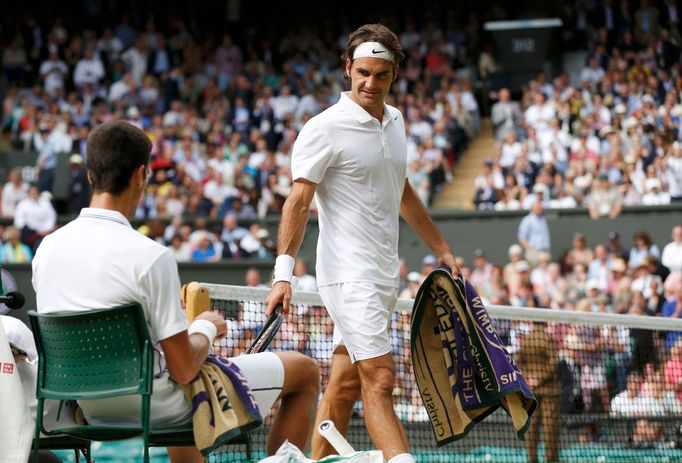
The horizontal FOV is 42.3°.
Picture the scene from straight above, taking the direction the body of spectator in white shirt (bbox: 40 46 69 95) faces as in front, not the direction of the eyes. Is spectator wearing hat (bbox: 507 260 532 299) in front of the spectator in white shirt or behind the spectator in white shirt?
in front

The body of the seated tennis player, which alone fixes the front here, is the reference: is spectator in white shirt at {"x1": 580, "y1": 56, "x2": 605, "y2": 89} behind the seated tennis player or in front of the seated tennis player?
in front

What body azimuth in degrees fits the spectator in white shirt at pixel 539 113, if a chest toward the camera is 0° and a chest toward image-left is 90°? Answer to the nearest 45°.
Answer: approximately 0°

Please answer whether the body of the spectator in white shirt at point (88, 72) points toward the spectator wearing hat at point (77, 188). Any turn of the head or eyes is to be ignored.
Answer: yes

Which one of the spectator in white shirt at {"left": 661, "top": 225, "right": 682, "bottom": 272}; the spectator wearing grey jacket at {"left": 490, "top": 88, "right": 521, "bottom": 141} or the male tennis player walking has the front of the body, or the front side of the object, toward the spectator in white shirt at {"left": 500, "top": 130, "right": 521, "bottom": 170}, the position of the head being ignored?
the spectator wearing grey jacket

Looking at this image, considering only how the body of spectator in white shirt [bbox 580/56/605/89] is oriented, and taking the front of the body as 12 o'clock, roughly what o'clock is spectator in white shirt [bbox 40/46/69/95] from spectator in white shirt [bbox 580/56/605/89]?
spectator in white shirt [bbox 40/46/69/95] is roughly at 3 o'clock from spectator in white shirt [bbox 580/56/605/89].

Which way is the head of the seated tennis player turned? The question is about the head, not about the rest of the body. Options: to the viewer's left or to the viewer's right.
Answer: to the viewer's right
